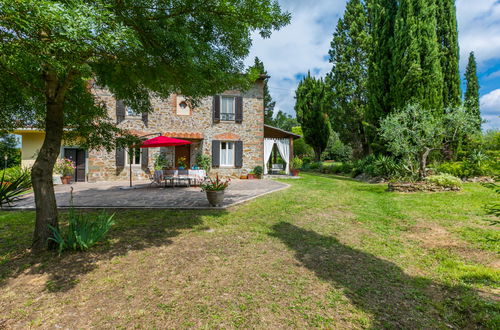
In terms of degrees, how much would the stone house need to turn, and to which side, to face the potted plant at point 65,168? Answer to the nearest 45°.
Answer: approximately 90° to its right

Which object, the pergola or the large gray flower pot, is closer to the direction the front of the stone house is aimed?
the large gray flower pot

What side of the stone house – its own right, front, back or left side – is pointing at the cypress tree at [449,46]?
left

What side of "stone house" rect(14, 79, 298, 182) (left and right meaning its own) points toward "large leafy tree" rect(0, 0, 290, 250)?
front

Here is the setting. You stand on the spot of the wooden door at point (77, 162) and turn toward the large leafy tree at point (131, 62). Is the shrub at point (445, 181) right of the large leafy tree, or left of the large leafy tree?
left

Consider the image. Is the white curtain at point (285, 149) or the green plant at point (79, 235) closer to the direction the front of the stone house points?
the green plant

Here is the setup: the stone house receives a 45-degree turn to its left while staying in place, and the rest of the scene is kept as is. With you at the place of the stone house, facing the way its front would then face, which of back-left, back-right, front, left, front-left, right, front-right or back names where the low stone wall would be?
front

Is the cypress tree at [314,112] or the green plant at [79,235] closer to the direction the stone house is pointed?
the green plant

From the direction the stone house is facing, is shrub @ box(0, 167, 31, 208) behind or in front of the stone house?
in front

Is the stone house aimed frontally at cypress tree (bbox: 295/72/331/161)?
no

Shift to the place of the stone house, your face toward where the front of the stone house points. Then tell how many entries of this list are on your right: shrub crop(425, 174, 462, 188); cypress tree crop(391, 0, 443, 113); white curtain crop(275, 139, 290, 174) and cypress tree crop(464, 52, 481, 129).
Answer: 0

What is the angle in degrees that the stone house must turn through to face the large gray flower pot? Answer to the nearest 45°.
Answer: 0° — it already faces it

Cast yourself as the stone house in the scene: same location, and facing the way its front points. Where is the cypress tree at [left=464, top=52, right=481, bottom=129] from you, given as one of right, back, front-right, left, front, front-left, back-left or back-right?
left

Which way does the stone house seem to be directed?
toward the camera

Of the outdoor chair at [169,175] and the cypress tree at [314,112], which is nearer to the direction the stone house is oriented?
the outdoor chair

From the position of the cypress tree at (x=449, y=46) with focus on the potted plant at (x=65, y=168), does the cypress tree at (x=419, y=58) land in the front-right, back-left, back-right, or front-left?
front-left

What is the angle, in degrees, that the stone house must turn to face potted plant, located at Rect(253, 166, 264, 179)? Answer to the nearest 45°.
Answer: approximately 90° to its left
